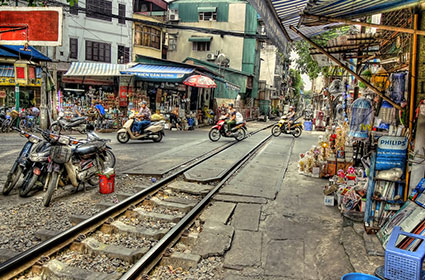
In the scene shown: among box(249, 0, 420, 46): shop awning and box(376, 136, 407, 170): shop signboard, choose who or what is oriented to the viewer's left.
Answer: the shop awning

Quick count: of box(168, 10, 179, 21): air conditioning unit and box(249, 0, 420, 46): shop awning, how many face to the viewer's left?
1

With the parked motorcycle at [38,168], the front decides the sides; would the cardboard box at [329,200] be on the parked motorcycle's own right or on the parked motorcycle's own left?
on the parked motorcycle's own left

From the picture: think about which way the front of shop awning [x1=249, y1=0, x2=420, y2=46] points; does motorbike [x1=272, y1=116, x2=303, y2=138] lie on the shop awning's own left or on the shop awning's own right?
on the shop awning's own right

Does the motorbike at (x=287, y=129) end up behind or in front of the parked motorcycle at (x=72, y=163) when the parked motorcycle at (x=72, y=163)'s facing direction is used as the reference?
behind

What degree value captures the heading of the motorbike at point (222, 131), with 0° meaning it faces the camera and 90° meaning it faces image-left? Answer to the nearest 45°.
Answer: approximately 90°

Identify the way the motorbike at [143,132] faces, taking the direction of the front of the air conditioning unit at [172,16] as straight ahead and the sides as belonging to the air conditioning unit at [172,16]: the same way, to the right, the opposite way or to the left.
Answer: to the right
